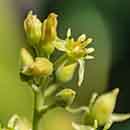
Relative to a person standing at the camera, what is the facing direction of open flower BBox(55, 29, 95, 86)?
facing the viewer and to the right of the viewer
